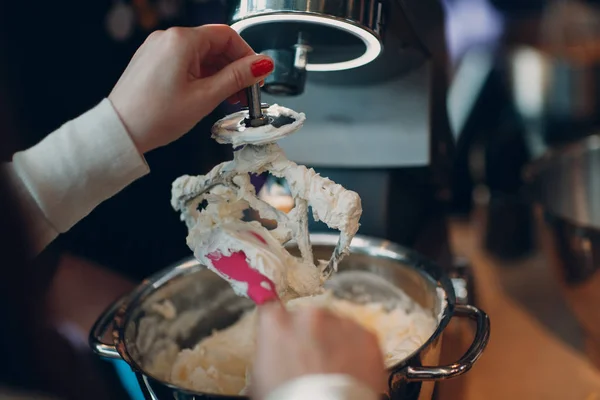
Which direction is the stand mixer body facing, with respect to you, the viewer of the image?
facing the viewer and to the left of the viewer
